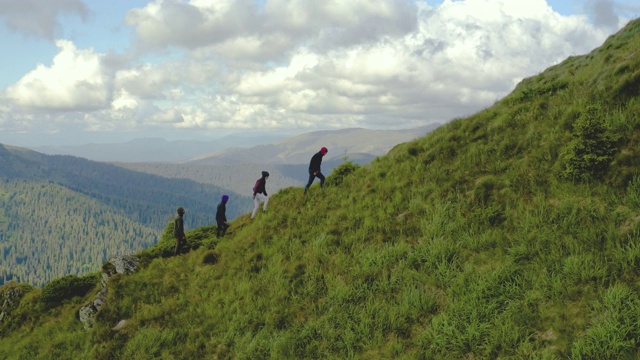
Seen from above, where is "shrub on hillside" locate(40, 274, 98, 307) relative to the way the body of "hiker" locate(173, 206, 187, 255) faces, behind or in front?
behind

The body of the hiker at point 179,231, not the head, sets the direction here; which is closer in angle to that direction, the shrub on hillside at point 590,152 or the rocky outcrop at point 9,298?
the shrub on hillside

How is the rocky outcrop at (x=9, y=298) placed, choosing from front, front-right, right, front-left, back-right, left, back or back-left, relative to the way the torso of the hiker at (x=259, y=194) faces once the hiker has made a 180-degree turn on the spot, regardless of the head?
front

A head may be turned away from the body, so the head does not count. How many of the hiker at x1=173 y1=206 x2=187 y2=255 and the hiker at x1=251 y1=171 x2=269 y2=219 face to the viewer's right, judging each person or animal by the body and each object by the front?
2

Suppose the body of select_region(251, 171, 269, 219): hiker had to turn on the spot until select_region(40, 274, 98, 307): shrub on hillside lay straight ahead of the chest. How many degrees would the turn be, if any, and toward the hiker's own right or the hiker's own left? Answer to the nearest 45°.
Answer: approximately 180°

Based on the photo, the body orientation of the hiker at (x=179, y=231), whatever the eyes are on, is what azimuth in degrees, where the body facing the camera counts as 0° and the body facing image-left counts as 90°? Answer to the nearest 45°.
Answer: approximately 270°

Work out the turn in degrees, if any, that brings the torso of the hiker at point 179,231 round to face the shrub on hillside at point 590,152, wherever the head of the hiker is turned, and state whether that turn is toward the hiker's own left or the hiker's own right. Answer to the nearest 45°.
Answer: approximately 45° to the hiker's own right

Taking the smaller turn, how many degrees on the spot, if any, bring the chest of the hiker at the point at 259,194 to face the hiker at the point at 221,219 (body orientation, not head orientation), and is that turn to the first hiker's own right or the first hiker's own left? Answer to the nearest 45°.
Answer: approximately 180°

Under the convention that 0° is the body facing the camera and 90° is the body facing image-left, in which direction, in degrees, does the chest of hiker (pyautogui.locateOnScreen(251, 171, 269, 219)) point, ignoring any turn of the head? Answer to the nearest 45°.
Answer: approximately 270°
